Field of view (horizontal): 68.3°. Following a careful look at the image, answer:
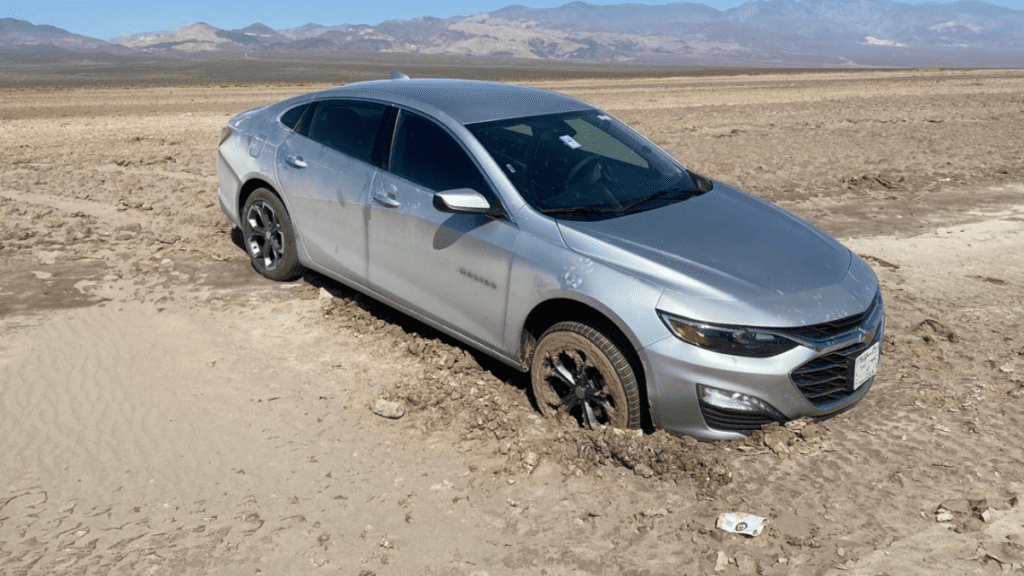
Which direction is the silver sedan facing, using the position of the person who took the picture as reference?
facing the viewer and to the right of the viewer

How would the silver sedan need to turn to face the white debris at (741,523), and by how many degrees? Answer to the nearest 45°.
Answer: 0° — it already faces it

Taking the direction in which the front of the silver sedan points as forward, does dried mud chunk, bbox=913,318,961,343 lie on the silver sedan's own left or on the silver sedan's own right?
on the silver sedan's own left

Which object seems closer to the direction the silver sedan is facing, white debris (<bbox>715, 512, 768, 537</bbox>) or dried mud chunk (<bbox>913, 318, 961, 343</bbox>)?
the white debris
